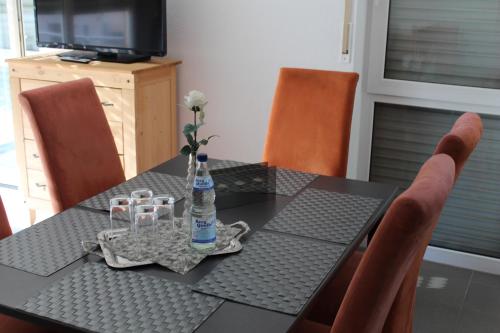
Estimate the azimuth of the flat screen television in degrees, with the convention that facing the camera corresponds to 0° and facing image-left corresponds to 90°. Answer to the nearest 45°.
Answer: approximately 45°

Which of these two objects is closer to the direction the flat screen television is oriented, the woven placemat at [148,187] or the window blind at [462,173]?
the woven placemat

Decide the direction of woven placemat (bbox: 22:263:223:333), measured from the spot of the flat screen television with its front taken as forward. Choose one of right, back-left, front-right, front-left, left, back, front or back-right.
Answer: front-left

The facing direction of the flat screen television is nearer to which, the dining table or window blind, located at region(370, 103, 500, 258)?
the dining table

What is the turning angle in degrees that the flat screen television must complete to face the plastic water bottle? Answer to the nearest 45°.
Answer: approximately 45° to its left

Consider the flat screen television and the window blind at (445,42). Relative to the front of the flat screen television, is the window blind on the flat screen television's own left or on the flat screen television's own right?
on the flat screen television's own left

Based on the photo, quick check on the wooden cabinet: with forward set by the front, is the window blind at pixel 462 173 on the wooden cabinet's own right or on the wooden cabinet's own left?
on the wooden cabinet's own left

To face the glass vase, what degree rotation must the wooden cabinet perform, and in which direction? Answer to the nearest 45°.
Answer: approximately 45° to its left

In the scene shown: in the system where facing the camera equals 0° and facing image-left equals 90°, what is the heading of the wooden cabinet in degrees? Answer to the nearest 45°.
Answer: approximately 45°

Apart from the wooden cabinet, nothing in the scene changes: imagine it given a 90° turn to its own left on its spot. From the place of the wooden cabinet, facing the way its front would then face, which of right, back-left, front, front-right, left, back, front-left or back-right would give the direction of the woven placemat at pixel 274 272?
front-right

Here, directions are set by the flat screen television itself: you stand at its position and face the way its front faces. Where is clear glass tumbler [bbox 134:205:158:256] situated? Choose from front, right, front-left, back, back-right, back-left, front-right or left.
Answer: front-left

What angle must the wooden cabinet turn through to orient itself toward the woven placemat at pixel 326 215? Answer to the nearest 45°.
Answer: approximately 45° to its left

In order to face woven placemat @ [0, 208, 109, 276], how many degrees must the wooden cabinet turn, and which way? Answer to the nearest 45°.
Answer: approximately 45° to its left

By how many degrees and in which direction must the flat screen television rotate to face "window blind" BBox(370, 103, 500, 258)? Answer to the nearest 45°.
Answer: approximately 90° to its left

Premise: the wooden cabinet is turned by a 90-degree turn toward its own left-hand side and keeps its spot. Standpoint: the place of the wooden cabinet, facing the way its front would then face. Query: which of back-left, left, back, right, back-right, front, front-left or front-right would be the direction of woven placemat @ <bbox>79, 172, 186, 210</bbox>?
front-right
